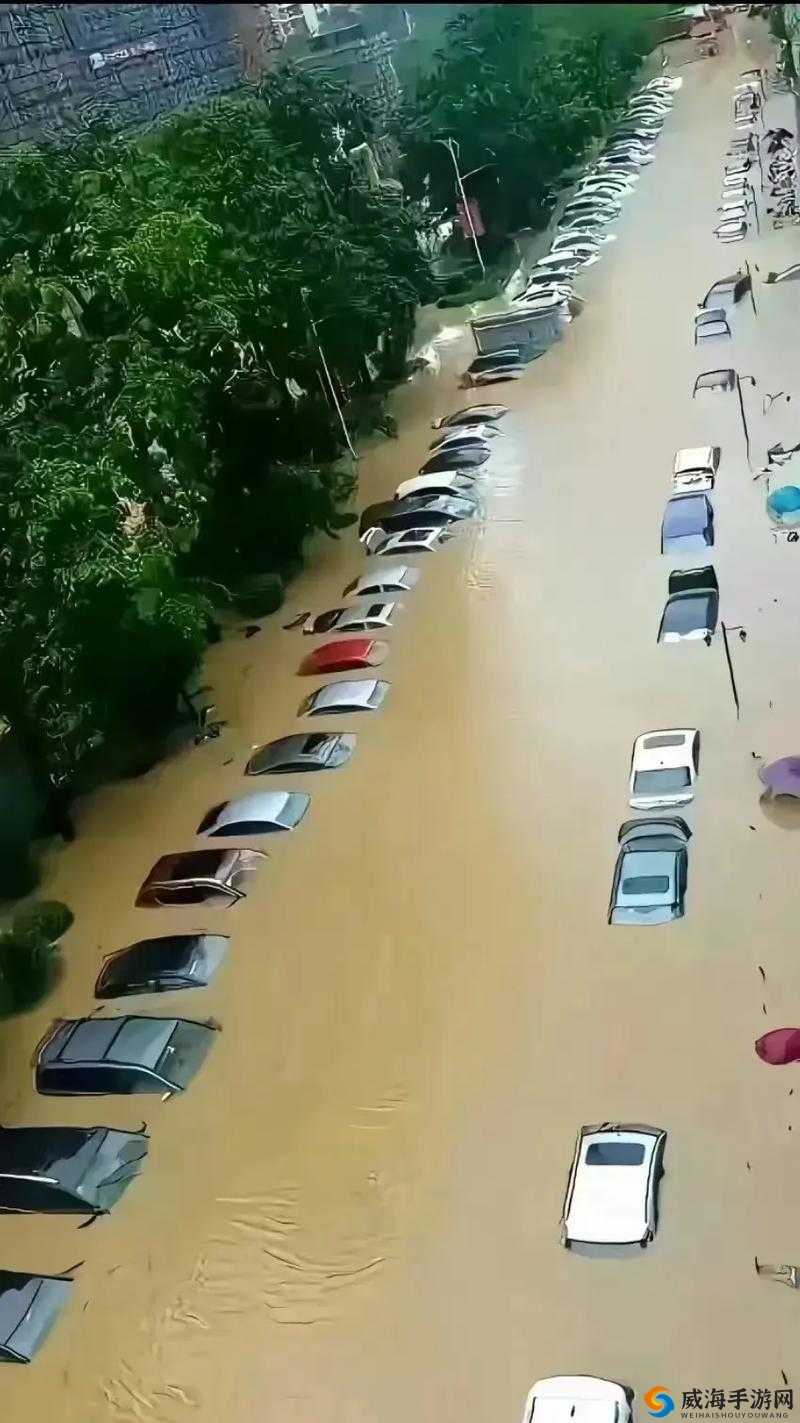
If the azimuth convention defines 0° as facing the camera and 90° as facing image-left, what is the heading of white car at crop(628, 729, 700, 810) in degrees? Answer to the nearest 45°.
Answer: approximately 180°

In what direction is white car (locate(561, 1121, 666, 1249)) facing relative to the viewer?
away from the camera

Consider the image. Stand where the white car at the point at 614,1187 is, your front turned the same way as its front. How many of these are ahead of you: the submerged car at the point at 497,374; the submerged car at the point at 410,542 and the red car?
3
